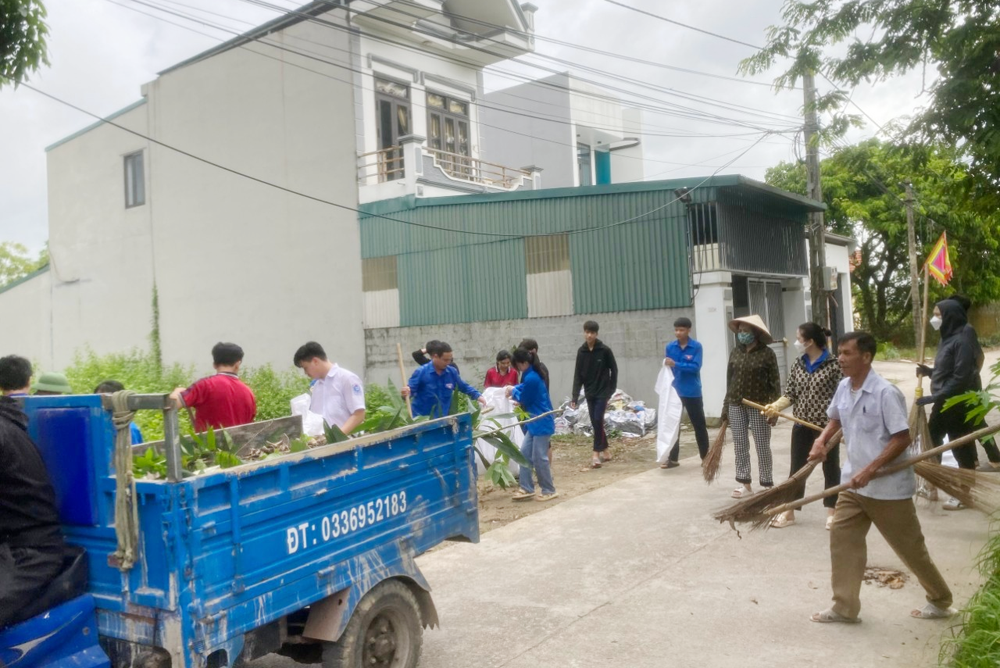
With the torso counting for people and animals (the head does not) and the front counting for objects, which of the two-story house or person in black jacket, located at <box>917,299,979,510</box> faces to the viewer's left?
the person in black jacket

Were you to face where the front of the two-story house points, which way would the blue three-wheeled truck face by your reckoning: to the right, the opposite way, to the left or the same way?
to the right

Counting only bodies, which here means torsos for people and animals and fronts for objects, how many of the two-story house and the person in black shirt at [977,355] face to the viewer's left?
1

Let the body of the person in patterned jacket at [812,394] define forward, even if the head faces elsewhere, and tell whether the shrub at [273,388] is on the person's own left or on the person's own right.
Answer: on the person's own right

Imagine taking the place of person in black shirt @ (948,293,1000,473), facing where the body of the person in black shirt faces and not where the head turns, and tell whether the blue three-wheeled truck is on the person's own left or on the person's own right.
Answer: on the person's own left

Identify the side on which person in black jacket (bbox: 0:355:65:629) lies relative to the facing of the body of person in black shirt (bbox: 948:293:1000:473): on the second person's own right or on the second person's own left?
on the second person's own left

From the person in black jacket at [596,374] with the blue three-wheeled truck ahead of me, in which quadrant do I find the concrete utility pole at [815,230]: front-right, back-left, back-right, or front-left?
back-left

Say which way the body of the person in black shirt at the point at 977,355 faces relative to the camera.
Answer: to the viewer's left

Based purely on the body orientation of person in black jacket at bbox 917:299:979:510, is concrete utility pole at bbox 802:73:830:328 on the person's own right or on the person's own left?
on the person's own right

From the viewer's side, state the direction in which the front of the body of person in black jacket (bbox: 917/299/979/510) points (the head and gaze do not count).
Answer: to the viewer's left
